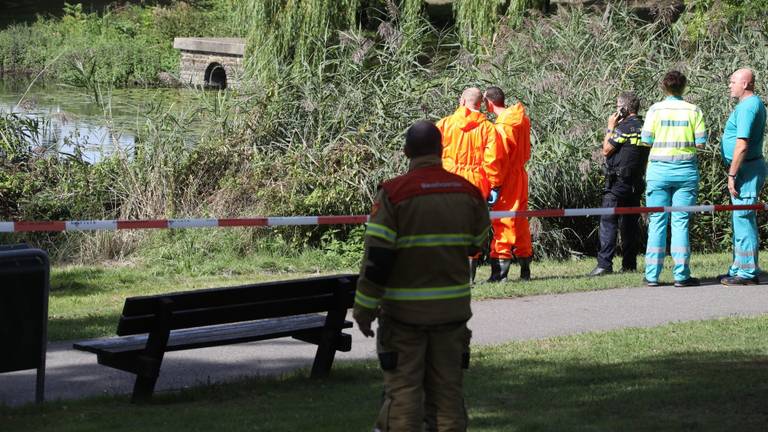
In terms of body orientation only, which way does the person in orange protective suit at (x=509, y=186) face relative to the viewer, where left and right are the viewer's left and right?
facing away from the viewer and to the left of the viewer

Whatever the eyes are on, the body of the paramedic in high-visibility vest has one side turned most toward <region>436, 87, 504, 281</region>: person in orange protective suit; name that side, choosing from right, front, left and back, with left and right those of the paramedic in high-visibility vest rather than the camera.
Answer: left

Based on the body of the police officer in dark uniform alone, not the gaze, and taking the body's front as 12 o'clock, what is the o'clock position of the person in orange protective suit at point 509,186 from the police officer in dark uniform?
The person in orange protective suit is roughly at 11 o'clock from the police officer in dark uniform.

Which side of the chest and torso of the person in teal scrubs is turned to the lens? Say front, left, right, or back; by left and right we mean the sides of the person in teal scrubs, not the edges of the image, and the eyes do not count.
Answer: left

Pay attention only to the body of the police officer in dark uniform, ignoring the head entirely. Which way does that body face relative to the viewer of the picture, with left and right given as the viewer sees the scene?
facing to the left of the viewer

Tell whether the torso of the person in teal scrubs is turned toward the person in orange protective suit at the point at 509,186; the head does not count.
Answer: yes

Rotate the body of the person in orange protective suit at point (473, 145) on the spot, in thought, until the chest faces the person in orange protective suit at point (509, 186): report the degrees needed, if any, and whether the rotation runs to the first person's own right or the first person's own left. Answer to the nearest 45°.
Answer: approximately 45° to the first person's own right

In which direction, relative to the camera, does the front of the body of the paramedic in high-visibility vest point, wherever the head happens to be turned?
away from the camera

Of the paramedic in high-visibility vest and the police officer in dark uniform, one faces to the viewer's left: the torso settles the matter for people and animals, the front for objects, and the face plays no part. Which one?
the police officer in dark uniform

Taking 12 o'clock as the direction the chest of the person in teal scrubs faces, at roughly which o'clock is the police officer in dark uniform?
The police officer in dark uniform is roughly at 1 o'clock from the person in teal scrubs.

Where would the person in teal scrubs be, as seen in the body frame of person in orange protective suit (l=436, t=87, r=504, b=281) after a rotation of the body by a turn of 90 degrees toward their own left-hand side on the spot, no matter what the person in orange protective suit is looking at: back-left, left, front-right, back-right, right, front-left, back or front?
back

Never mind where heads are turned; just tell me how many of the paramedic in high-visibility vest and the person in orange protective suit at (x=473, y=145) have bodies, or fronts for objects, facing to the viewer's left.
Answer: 0

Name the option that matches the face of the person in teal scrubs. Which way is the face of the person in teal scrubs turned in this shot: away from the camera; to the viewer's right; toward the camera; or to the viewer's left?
to the viewer's left

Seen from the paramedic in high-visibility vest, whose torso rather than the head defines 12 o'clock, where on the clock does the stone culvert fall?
The stone culvert is roughly at 11 o'clock from the paramedic in high-visibility vest.

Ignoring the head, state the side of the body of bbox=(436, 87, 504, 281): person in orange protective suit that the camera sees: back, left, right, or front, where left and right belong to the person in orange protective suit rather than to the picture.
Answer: back
